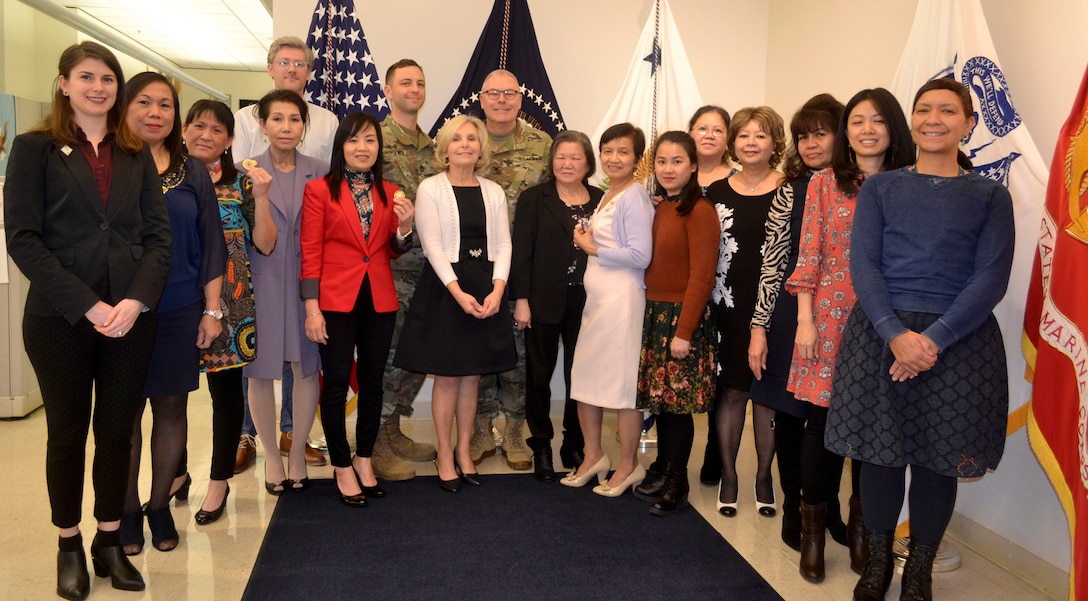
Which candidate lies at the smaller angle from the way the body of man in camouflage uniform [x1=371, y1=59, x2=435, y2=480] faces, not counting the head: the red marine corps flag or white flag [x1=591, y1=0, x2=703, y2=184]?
the red marine corps flag

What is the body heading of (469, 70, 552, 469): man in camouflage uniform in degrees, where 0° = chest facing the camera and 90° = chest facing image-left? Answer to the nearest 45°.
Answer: approximately 0°

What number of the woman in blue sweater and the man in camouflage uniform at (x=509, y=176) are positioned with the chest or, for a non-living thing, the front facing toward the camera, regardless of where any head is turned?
2

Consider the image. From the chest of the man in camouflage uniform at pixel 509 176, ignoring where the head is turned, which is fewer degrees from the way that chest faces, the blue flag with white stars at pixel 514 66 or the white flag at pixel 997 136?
the white flag

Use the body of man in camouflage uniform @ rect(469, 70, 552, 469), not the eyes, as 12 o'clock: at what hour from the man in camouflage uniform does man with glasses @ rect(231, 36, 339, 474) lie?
The man with glasses is roughly at 3 o'clock from the man in camouflage uniform.

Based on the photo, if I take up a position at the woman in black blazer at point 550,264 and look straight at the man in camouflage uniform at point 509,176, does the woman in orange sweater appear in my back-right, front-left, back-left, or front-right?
back-right

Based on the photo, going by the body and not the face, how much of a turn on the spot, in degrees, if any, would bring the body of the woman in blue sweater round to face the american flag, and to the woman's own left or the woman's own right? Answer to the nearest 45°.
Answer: approximately 90° to the woman's own right

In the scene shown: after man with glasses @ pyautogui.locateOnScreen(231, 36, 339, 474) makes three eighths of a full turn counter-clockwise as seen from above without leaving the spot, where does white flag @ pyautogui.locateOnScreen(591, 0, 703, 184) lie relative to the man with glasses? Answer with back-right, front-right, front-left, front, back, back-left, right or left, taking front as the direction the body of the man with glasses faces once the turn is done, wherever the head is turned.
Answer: front-right
